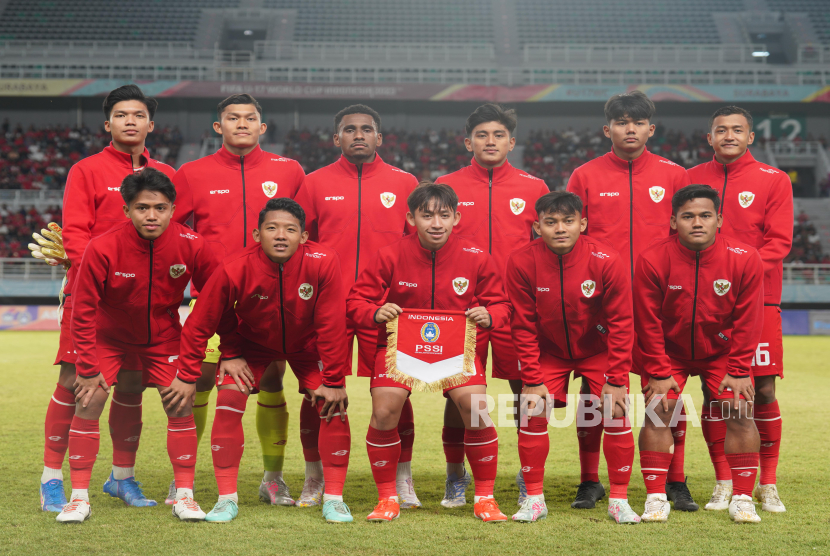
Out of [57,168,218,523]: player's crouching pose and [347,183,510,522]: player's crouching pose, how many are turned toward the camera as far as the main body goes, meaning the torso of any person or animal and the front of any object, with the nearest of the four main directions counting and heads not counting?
2

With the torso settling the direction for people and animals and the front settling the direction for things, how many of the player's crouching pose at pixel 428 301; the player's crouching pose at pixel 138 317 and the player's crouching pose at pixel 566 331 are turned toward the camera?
3

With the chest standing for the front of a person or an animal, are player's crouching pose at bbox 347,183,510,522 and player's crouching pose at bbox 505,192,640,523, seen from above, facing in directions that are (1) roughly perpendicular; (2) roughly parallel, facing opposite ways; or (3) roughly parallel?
roughly parallel

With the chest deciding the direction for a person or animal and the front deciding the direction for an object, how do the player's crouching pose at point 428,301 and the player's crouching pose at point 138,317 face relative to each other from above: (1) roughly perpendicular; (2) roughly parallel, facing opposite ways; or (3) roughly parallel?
roughly parallel

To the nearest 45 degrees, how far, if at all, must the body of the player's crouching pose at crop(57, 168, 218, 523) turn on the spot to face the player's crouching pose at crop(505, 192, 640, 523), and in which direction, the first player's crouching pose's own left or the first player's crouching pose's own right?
approximately 90° to the first player's crouching pose's own left

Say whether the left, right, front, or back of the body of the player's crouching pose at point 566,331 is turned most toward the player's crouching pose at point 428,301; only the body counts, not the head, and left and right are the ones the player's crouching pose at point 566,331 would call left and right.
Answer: right

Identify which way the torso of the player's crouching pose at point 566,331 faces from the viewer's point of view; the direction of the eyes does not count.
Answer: toward the camera

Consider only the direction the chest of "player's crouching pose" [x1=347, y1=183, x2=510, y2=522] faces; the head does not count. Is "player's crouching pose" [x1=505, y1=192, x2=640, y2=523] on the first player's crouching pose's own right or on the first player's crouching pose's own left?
on the first player's crouching pose's own left

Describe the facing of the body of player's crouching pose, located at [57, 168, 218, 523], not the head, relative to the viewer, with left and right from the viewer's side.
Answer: facing the viewer

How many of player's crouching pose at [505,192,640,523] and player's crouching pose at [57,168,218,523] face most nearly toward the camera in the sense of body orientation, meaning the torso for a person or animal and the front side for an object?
2

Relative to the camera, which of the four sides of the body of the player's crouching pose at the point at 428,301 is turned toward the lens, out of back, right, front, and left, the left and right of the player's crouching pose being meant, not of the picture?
front

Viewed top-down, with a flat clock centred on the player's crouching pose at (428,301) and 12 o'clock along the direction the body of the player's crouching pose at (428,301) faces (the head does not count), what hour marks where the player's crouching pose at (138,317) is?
the player's crouching pose at (138,317) is roughly at 3 o'clock from the player's crouching pose at (428,301).
